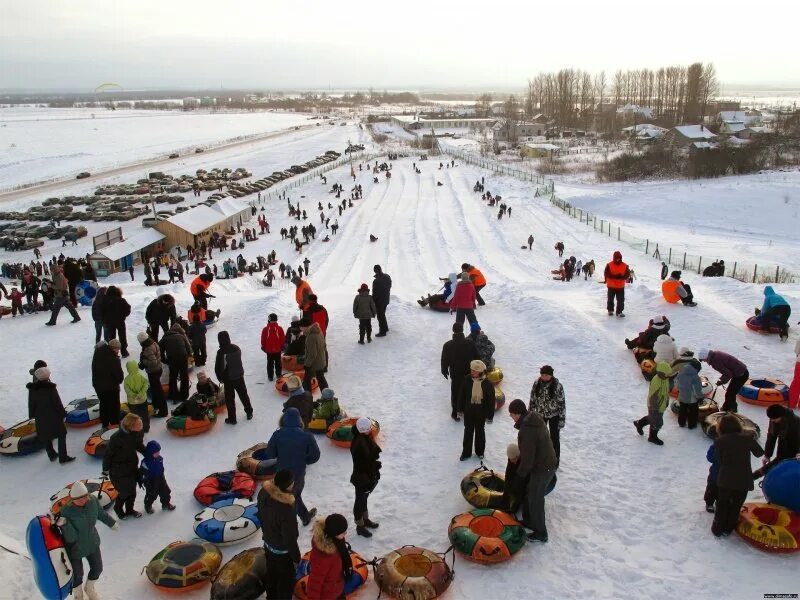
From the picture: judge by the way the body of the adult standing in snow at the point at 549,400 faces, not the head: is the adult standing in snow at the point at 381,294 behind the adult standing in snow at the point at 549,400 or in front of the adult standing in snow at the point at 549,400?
behind

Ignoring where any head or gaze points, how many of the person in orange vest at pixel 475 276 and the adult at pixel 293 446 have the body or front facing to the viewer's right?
0

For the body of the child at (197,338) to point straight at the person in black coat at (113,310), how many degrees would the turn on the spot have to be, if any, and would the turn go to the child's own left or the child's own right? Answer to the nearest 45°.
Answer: approximately 45° to the child's own left

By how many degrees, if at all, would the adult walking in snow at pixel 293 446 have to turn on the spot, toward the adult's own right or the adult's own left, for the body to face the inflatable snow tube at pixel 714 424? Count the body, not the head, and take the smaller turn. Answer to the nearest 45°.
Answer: approximately 90° to the adult's own right

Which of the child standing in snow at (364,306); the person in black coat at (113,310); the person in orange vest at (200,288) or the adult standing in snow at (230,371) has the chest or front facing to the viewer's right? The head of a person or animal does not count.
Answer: the person in orange vest

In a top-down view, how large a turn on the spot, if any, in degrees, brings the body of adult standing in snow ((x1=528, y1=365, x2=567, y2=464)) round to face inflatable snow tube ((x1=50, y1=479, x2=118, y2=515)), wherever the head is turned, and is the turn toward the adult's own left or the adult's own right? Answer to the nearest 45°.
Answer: approximately 90° to the adult's own right

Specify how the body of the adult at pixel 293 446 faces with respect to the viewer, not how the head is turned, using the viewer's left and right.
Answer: facing away from the viewer

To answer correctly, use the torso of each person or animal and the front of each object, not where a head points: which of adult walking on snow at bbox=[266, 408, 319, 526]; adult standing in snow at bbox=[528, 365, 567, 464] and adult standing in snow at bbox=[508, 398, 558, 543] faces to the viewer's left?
adult standing in snow at bbox=[508, 398, 558, 543]

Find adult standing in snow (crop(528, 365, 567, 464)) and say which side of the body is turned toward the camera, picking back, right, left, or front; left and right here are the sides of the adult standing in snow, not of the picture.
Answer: front

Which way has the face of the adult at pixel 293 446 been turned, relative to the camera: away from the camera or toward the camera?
away from the camera

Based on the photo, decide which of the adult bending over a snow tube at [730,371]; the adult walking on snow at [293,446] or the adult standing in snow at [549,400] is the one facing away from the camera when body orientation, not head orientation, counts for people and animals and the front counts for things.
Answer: the adult walking on snow at [293,446]
